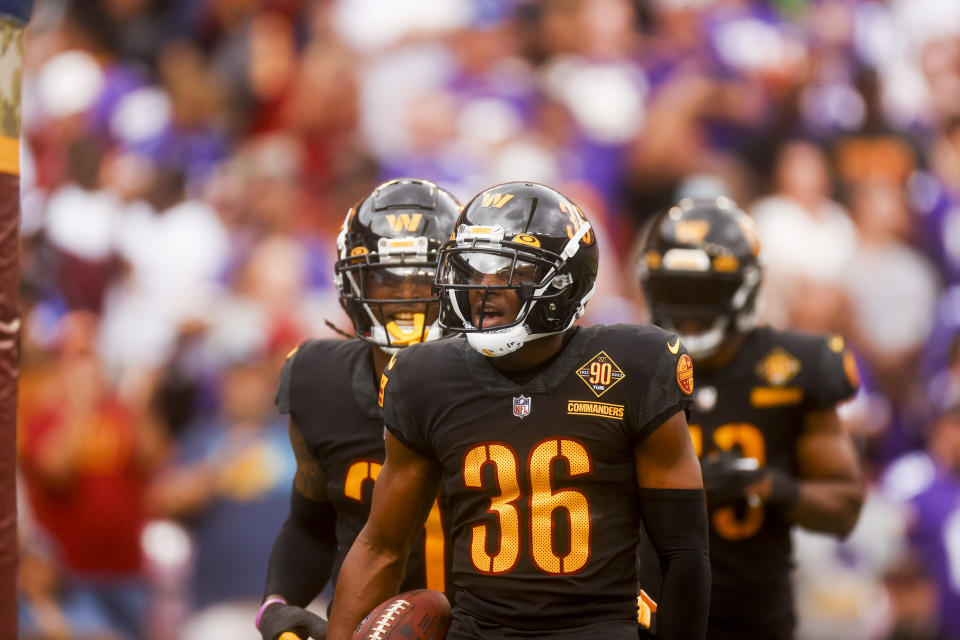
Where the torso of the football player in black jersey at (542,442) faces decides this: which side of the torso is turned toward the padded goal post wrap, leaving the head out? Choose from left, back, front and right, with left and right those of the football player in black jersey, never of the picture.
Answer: right

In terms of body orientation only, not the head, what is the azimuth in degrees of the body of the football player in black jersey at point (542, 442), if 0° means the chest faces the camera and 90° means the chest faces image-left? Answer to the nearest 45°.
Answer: approximately 0°

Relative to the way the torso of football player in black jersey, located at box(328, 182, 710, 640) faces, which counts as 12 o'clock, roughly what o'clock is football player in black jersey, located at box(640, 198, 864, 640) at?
football player in black jersey, located at box(640, 198, 864, 640) is roughly at 7 o'clock from football player in black jersey, located at box(328, 182, 710, 640).

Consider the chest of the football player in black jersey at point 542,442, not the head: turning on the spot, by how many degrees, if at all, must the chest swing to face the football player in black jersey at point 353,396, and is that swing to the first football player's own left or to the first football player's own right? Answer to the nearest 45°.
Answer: approximately 135° to the first football player's own right

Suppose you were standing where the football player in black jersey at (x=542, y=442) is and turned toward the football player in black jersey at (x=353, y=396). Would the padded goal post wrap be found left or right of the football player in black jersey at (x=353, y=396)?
left

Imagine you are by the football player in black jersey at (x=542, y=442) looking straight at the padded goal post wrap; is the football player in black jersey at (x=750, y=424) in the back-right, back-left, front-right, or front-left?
back-right

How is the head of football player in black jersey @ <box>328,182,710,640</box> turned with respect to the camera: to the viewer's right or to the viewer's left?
to the viewer's left

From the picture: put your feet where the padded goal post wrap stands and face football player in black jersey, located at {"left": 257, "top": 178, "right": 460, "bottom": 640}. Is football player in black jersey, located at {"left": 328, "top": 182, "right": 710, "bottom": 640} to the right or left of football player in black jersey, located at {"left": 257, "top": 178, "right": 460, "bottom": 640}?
right
